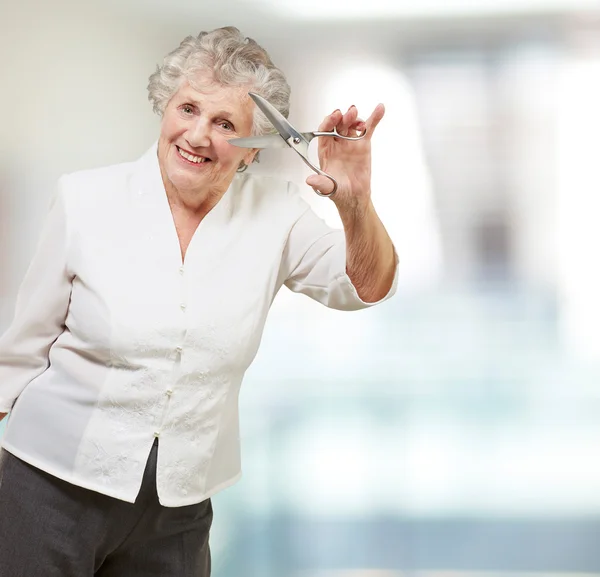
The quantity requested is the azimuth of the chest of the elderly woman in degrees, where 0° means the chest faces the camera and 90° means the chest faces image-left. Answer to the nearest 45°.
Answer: approximately 0°
